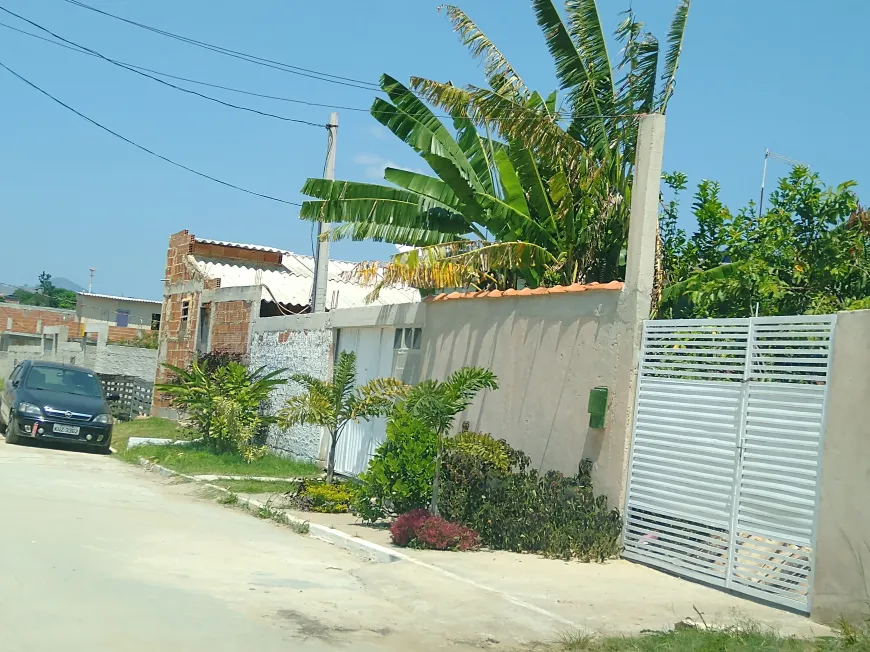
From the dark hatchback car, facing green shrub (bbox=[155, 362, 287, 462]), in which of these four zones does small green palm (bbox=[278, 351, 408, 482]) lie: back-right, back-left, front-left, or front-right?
front-right

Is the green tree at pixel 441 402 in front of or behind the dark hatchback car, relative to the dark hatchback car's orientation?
in front

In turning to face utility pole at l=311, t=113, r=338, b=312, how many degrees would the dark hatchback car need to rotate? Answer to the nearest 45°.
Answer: approximately 90° to its left

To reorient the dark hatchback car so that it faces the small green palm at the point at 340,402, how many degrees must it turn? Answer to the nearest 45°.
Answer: approximately 45° to its left

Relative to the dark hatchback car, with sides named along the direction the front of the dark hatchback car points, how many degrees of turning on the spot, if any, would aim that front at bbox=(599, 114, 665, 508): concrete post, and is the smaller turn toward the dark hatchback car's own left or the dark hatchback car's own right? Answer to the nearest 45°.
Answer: approximately 45° to the dark hatchback car's own left

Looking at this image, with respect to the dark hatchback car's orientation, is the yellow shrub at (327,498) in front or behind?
in front

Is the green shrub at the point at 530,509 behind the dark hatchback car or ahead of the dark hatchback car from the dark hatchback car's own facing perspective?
ahead

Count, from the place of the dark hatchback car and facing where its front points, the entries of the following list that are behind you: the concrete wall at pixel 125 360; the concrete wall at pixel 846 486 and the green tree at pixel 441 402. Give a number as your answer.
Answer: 1

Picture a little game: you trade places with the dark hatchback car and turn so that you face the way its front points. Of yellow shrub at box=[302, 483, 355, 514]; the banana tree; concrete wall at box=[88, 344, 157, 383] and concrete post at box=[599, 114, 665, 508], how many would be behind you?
1

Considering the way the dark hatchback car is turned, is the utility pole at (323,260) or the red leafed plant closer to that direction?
the red leafed plant

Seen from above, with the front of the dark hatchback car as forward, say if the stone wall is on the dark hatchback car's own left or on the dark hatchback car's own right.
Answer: on the dark hatchback car's own left

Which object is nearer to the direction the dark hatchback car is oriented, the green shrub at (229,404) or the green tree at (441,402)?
the green tree

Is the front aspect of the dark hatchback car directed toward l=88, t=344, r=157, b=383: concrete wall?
no

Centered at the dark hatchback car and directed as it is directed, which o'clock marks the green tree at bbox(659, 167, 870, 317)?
The green tree is roughly at 11 o'clock from the dark hatchback car.

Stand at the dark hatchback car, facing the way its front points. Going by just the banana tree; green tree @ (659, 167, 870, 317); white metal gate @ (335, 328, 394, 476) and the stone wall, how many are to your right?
0

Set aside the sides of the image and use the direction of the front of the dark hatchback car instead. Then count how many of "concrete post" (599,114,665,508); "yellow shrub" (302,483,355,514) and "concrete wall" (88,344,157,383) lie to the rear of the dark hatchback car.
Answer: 1

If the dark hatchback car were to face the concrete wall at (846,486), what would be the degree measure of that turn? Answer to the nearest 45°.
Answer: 0° — it already faces it

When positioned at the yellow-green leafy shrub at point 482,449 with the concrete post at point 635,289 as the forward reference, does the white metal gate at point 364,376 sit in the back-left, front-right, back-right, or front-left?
back-left

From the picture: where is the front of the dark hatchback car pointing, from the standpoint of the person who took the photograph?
facing the viewer

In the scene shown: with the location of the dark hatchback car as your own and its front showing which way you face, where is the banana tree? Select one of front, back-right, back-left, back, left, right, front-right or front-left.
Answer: front-left
